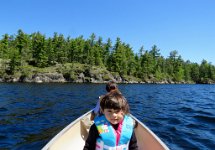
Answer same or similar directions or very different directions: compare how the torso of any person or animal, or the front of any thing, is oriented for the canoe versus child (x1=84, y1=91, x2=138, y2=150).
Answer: very different directions

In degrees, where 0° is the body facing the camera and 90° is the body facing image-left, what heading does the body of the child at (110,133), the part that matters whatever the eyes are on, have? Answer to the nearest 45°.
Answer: approximately 0°

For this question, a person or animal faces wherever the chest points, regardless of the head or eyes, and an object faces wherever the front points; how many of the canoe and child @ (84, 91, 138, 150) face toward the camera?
1

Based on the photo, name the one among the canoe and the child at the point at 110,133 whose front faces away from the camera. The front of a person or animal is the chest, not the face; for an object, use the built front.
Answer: the canoe

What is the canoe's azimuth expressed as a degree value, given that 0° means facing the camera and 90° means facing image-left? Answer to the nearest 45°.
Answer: approximately 180°
